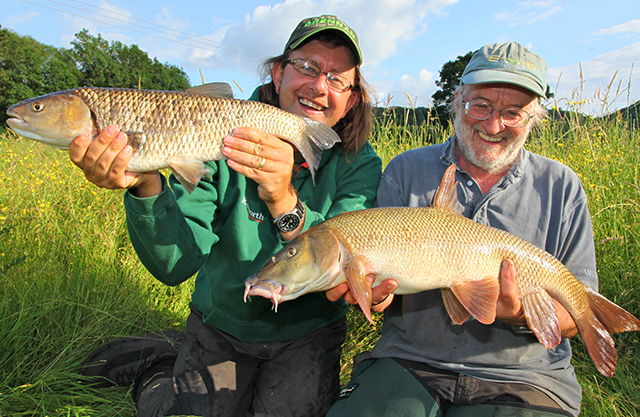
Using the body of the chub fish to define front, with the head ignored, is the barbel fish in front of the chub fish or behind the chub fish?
behind

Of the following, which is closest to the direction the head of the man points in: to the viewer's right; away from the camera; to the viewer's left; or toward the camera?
toward the camera

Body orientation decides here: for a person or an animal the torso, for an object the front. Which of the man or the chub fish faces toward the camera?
the man

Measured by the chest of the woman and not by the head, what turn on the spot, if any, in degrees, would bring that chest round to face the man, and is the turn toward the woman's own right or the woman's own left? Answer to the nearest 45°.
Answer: approximately 45° to the woman's own left

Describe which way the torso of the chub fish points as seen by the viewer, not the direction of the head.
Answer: to the viewer's left

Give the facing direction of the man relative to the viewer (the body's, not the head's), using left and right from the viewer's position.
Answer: facing the viewer

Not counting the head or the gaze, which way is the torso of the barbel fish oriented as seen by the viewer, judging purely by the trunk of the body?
to the viewer's left

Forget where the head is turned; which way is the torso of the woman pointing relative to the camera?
toward the camera

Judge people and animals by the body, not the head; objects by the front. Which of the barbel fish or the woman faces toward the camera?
the woman

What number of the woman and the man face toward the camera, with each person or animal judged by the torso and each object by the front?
2
